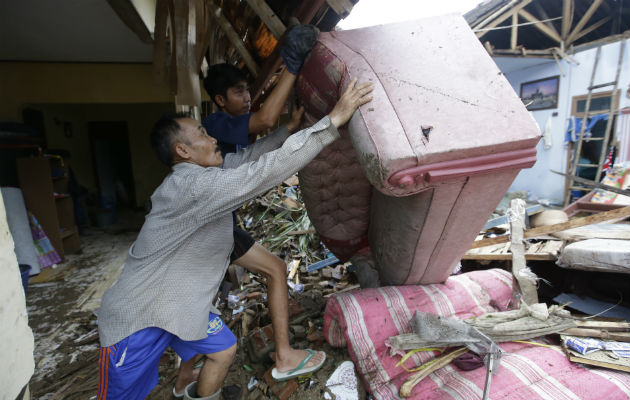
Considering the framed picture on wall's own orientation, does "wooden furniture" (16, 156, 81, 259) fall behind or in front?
in front

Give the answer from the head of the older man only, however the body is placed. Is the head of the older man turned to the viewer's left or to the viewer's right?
to the viewer's right

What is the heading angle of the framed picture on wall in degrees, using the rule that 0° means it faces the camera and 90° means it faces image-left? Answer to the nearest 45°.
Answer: approximately 45°

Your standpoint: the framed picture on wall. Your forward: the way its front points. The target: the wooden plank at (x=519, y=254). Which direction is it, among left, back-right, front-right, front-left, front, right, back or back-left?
front-left

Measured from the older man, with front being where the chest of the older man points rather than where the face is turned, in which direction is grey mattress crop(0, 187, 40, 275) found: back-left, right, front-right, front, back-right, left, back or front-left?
back-left

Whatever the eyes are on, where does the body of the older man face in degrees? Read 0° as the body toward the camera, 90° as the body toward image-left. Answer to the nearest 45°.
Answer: approximately 270°

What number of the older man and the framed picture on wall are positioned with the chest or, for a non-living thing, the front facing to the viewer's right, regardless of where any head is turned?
1

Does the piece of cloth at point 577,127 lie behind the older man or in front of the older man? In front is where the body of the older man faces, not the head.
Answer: in front

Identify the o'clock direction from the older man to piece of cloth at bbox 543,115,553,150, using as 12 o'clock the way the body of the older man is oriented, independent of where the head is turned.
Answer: The piece of cloth is roughly at 11 o'clock from the older man.
